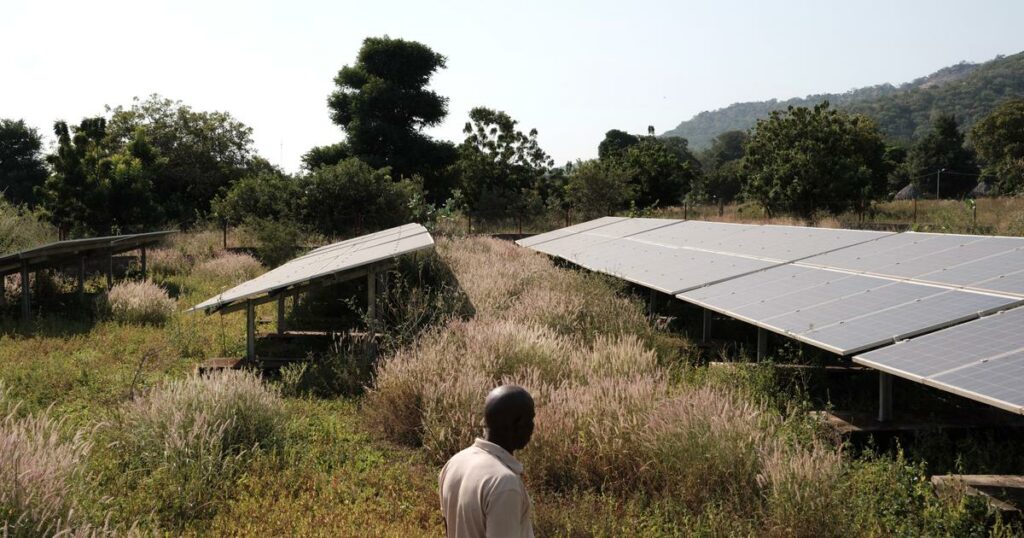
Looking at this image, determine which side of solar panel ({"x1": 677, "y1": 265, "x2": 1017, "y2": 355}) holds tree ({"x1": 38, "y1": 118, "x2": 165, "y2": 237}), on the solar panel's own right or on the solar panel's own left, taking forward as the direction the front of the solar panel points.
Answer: on the solar panel's own right

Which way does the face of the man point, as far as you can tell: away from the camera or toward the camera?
away from the camera

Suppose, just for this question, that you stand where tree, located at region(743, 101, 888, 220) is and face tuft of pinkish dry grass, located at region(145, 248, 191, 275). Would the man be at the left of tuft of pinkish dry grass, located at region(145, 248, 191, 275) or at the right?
left

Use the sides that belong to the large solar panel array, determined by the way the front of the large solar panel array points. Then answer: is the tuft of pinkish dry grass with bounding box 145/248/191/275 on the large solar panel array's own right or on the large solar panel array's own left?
on the large solar panel array's own right

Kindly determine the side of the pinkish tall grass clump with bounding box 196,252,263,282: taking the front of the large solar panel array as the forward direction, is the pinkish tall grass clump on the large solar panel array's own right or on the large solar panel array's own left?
on the large solar panel array's own right

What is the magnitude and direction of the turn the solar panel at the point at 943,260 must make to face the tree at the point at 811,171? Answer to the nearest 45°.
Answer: approximately 135° to its right

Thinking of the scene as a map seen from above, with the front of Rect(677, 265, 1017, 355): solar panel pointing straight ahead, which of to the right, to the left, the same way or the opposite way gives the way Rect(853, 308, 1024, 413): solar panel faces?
the same way

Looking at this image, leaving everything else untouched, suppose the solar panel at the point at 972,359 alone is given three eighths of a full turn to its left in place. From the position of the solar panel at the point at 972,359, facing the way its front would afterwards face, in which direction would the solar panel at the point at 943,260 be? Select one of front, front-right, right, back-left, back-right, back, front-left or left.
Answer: left

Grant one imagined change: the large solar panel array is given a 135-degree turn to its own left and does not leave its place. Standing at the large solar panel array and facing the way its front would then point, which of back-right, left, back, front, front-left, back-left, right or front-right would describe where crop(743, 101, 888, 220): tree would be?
left

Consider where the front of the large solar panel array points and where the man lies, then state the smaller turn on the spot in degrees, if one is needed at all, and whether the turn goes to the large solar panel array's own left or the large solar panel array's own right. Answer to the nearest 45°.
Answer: approximately 45° to the large solar panel array's own left

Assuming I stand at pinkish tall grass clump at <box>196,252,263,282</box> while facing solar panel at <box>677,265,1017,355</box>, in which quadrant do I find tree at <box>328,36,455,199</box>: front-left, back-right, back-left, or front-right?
back-left

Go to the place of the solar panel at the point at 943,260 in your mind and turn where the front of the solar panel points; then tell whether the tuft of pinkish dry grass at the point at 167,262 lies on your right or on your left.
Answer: on your right

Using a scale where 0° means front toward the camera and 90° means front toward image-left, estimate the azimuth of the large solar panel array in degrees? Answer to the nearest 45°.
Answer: approximately 45°
